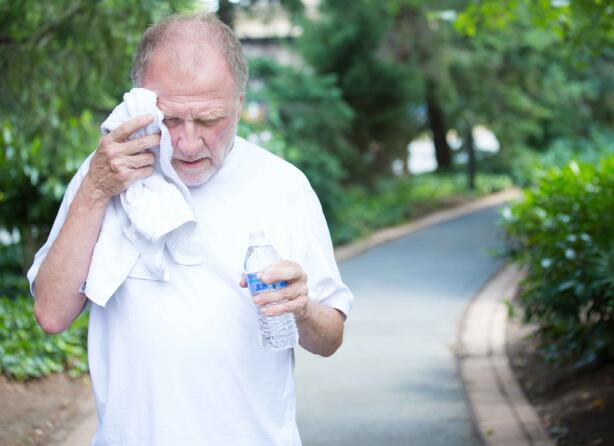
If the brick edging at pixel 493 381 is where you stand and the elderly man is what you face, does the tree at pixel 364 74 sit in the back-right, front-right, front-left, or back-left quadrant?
back-right

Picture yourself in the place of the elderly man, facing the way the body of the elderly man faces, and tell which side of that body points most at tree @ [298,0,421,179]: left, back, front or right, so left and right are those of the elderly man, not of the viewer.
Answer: back

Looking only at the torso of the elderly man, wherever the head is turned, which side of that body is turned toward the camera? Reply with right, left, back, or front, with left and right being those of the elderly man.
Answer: front

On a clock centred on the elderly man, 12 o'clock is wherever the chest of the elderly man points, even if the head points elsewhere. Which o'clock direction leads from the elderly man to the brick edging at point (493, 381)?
The brick edging is roughly at 7 o'clock from the elderly man.

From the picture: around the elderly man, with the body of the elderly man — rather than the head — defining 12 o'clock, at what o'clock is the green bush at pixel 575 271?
The green bush is roughly at 7 o'clock from the elderly man.
